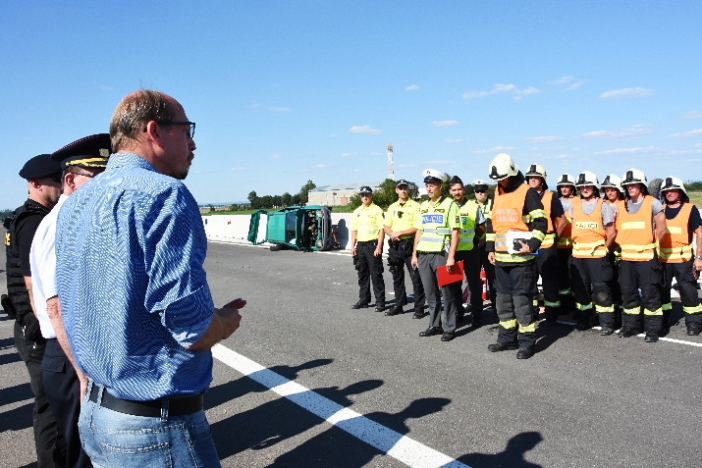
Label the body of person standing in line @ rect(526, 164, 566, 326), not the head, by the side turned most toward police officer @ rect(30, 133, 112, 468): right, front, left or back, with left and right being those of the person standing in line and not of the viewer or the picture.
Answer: front

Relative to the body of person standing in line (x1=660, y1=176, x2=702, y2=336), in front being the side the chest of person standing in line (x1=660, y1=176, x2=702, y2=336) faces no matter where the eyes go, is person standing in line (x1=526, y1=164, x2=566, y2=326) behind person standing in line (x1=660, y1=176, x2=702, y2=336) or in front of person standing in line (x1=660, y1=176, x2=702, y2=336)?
in front

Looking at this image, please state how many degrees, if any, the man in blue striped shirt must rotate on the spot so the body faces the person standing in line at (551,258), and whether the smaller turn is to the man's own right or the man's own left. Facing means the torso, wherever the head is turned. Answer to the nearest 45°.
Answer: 0° — they already face them

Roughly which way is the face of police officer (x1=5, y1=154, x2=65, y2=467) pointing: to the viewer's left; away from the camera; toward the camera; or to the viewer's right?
to the viewer's right

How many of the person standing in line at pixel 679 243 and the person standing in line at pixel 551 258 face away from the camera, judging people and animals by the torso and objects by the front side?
0

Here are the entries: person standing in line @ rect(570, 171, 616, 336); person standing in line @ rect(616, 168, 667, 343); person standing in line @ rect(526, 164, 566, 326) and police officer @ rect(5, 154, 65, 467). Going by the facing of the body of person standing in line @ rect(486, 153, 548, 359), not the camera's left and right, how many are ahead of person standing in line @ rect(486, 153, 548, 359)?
1

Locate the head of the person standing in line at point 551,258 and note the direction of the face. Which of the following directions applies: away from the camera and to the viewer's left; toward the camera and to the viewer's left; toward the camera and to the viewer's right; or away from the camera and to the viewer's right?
toward the camera and to the viewer's left

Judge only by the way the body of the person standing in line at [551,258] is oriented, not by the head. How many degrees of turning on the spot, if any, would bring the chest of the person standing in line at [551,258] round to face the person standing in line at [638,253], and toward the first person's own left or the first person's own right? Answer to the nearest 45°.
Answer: approximately 90° to the first person's own left

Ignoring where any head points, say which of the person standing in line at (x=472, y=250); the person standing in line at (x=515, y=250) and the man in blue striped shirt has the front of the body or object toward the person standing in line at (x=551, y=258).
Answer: the man in blue striped shirt

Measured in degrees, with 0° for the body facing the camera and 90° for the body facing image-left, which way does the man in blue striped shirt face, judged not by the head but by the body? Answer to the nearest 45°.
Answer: approximately 225°

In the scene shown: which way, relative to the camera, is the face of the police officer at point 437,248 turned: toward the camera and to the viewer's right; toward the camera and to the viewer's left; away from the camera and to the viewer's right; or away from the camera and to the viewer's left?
toward the camera and to the viewer's left

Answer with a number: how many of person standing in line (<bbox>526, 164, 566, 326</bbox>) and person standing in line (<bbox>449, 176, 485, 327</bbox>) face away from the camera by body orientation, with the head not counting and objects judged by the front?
0

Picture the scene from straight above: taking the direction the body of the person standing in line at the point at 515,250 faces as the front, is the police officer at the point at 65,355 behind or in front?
in front

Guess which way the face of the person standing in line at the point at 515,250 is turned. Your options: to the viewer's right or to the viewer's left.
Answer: to the viewer's left

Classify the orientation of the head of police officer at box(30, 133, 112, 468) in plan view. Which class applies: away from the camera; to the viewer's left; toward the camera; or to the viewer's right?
to the viewer's right

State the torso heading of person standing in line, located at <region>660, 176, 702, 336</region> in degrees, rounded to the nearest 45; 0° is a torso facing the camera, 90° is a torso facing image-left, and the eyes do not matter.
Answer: approximately 45°

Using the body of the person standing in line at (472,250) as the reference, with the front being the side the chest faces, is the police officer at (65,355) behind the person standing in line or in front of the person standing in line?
in front

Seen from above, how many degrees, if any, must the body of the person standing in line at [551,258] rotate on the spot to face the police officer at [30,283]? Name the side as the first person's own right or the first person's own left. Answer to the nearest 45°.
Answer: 0° — they already face them
